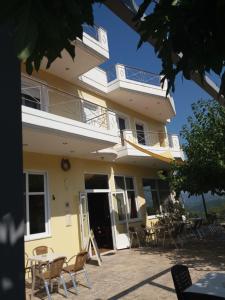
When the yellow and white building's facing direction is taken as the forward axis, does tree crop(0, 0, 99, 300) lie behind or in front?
in front

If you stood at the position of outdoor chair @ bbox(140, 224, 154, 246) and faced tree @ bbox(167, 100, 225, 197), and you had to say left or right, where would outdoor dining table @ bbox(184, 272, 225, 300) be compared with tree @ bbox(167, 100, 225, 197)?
right

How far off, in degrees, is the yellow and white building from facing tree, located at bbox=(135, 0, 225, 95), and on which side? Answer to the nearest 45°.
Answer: approximately 45° to its right

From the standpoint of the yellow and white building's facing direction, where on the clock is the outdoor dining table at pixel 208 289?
The outdoor dining table is roughly at 1 o'clock from the yellow and white building.

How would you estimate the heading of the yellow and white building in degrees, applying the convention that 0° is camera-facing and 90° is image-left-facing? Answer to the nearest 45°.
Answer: approximately 315°
